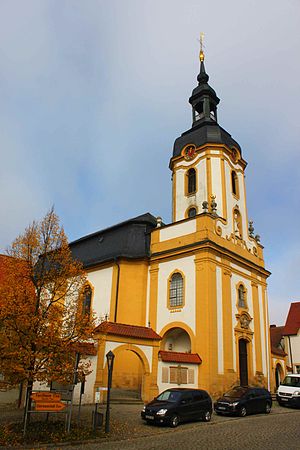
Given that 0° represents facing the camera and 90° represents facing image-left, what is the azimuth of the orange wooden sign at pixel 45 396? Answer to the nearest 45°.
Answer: approximately 0°

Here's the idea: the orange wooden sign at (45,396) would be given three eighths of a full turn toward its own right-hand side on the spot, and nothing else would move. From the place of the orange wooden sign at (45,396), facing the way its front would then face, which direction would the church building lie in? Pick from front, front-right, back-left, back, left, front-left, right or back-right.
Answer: right

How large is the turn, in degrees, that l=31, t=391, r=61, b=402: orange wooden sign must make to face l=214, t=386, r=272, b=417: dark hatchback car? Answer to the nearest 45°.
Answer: approximately 135° to its left

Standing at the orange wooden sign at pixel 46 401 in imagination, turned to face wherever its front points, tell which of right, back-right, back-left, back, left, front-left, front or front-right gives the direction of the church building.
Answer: back-left

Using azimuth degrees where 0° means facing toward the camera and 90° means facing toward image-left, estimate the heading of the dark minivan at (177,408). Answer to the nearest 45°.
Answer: approximately 45°

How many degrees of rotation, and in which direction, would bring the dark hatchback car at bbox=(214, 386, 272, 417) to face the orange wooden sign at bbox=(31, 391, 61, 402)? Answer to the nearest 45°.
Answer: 0° — it already faces it

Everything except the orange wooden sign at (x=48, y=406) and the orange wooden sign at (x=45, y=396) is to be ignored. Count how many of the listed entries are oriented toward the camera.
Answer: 2
